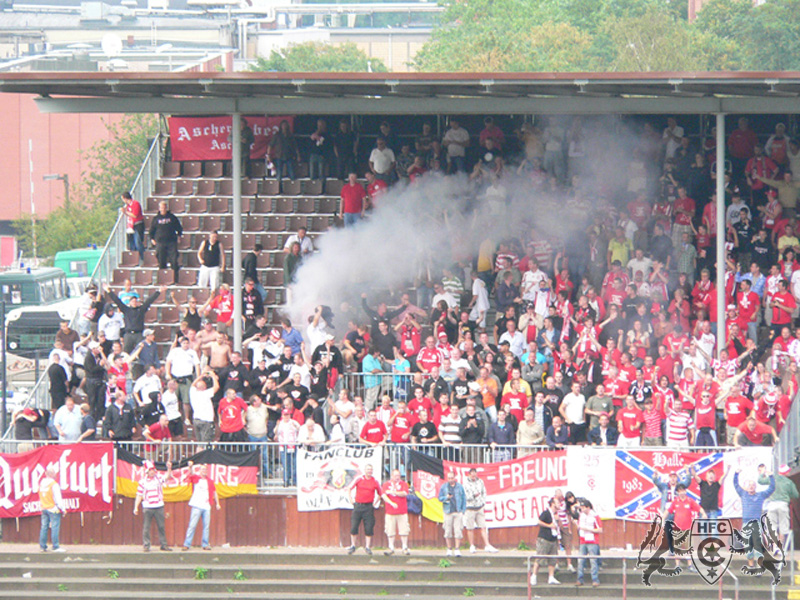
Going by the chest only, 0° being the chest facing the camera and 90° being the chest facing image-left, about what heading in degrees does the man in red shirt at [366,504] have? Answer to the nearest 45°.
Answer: approximately 0°

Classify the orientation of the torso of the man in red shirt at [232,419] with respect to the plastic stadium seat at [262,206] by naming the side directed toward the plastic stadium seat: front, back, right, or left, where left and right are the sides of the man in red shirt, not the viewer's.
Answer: back

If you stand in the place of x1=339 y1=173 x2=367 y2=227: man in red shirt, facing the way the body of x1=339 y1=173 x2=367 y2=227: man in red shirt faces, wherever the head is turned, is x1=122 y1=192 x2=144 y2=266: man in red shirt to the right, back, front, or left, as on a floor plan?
right

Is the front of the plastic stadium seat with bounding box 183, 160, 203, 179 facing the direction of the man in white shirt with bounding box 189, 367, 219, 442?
yes

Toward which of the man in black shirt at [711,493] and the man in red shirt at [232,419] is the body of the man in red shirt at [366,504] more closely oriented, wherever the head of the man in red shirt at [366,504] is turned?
the man in black shirt

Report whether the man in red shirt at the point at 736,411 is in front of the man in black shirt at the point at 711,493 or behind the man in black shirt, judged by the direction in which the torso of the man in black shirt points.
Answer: behind

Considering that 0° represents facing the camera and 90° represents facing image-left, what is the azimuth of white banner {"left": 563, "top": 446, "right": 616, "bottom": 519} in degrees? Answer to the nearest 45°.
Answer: approximately 0°
